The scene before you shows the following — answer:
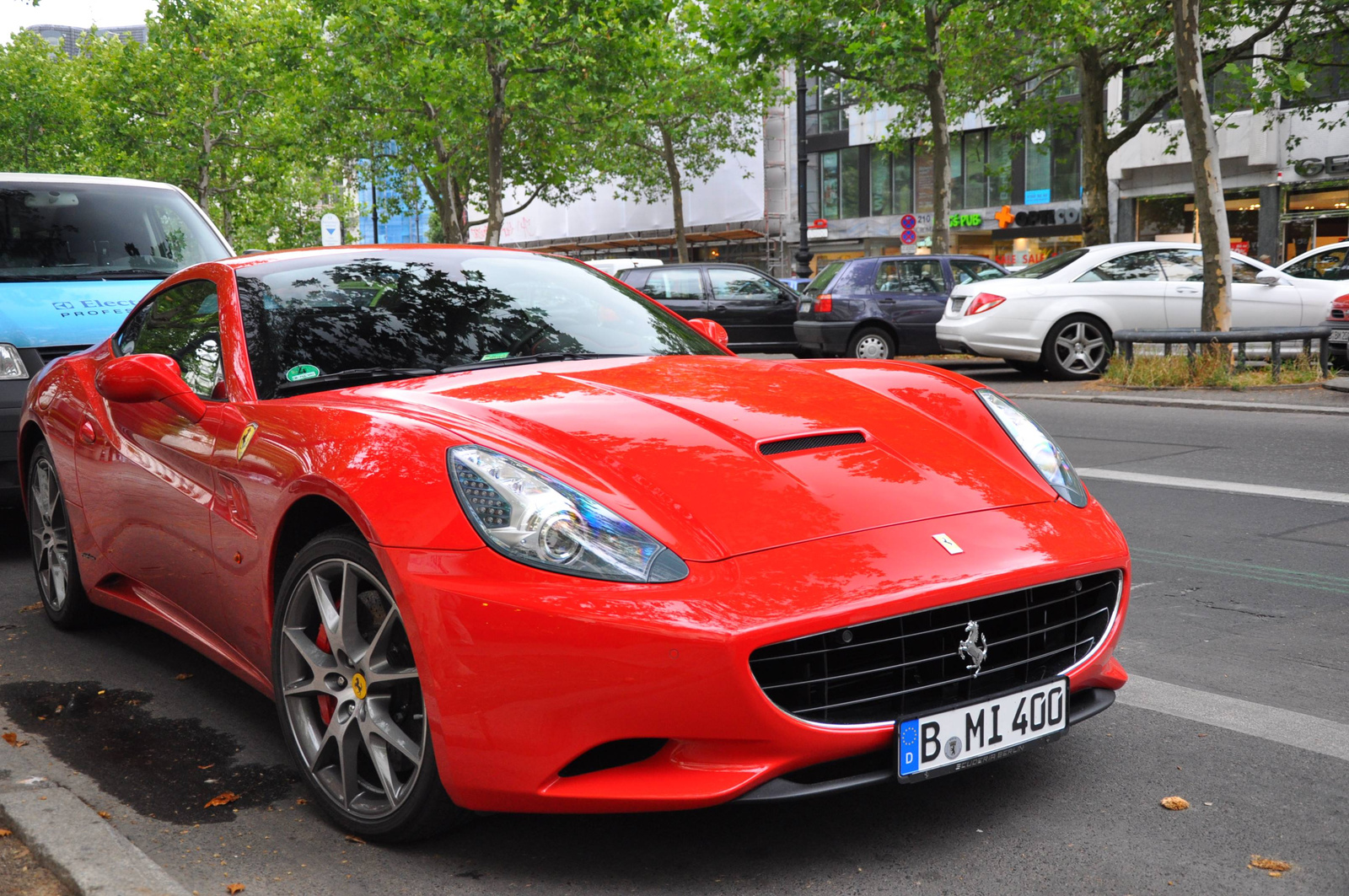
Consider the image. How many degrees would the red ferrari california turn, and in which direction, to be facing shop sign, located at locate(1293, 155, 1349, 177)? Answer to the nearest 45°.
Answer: approximately 90° to its left

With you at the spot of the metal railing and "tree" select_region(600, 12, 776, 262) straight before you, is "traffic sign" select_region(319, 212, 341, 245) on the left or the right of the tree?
left

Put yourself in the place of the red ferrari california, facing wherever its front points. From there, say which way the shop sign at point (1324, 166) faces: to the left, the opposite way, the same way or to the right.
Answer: to the right

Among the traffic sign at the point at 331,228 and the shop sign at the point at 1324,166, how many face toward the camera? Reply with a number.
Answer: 2

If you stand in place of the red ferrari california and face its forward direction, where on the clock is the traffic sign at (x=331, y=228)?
The traffic sign is roughly at 7 o'clock from the red ferrari california.

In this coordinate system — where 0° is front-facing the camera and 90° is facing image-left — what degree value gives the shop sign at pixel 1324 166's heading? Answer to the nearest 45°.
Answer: approximately 0°

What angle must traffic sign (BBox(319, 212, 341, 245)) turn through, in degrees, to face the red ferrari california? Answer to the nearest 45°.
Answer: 0° — it already faces it

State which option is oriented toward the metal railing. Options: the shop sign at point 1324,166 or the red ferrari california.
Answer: the shop sign

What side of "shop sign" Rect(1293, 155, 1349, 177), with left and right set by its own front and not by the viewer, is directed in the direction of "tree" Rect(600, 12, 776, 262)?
right
